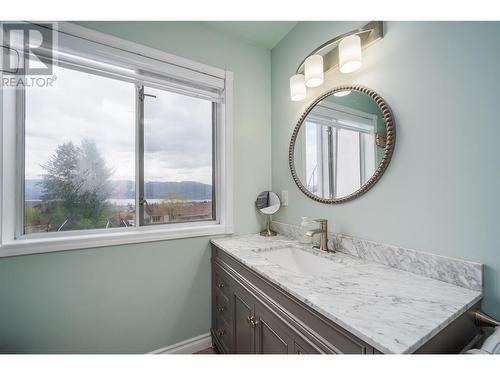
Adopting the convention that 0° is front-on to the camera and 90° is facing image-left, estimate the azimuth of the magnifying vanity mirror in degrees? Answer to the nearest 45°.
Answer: approximately 0°

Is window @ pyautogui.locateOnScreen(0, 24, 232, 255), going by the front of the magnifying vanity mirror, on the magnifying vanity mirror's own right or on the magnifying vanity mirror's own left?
on the magnifying vanity mirror's own right

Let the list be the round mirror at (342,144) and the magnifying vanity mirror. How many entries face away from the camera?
0

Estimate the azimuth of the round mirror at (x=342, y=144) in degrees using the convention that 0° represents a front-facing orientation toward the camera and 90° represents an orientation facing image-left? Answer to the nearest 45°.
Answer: approximately 45°

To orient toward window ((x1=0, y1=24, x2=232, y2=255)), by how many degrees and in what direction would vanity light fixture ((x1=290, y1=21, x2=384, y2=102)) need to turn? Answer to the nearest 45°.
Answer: approximately 45° to its right

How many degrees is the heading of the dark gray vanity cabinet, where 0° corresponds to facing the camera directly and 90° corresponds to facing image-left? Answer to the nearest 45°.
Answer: approximately 45°
